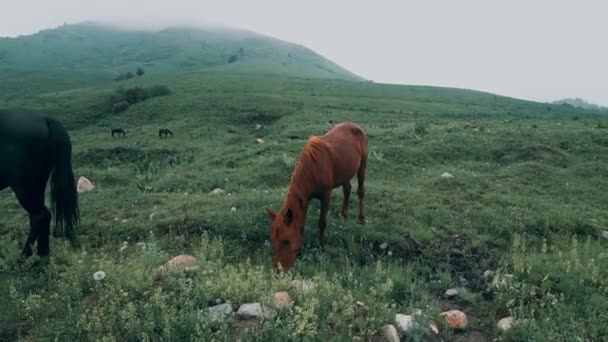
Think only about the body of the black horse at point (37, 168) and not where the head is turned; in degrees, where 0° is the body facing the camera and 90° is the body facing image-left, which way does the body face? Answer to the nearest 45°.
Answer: approximately 90°

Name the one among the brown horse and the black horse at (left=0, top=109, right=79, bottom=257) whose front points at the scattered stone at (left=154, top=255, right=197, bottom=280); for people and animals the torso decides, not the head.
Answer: the brown horse

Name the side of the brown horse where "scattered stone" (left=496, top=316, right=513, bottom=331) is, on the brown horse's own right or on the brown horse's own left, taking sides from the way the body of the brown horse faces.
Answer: on the brown horse's own left

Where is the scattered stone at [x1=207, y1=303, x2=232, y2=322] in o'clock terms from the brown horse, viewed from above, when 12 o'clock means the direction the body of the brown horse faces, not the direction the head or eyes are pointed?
The scattered stone is roughly at 11 o'clock from the brown horse.

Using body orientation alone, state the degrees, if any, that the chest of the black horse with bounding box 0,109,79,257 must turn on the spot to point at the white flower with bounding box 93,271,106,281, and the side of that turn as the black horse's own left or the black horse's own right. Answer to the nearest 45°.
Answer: approximately 90° to the black horse's own left

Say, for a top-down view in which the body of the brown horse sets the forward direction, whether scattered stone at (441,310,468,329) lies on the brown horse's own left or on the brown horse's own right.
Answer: on the brown horse's own left

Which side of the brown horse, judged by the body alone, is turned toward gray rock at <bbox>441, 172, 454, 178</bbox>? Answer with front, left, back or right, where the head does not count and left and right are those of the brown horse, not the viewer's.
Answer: back

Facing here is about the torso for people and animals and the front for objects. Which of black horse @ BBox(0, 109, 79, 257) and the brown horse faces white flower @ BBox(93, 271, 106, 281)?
the brown horse

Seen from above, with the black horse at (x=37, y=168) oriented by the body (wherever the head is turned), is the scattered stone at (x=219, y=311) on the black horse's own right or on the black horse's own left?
on the black horse's own left
